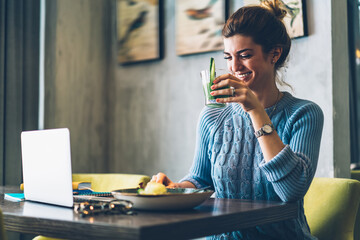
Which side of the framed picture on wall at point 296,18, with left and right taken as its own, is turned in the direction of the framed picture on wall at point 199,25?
right

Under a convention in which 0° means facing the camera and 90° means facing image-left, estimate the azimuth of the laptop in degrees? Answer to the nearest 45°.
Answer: approximately 225°

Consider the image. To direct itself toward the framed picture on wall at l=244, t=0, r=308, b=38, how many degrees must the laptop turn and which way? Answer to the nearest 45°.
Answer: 0° — it already faces it

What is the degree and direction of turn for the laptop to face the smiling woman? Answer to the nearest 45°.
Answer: approximately 45° to its right

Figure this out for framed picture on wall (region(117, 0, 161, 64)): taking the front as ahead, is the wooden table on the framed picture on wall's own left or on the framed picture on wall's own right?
on the framed picture on wall's own left

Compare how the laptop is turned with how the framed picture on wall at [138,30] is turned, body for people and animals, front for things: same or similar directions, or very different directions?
very different directions

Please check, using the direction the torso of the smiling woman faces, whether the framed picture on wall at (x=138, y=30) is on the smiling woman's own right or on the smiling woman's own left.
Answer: on the smiling woman's own right

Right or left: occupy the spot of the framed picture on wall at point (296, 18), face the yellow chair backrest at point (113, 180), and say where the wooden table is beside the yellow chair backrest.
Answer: left

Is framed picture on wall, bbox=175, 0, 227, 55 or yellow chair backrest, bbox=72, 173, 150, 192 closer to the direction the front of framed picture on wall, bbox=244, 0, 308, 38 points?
the yellow chair backrest
